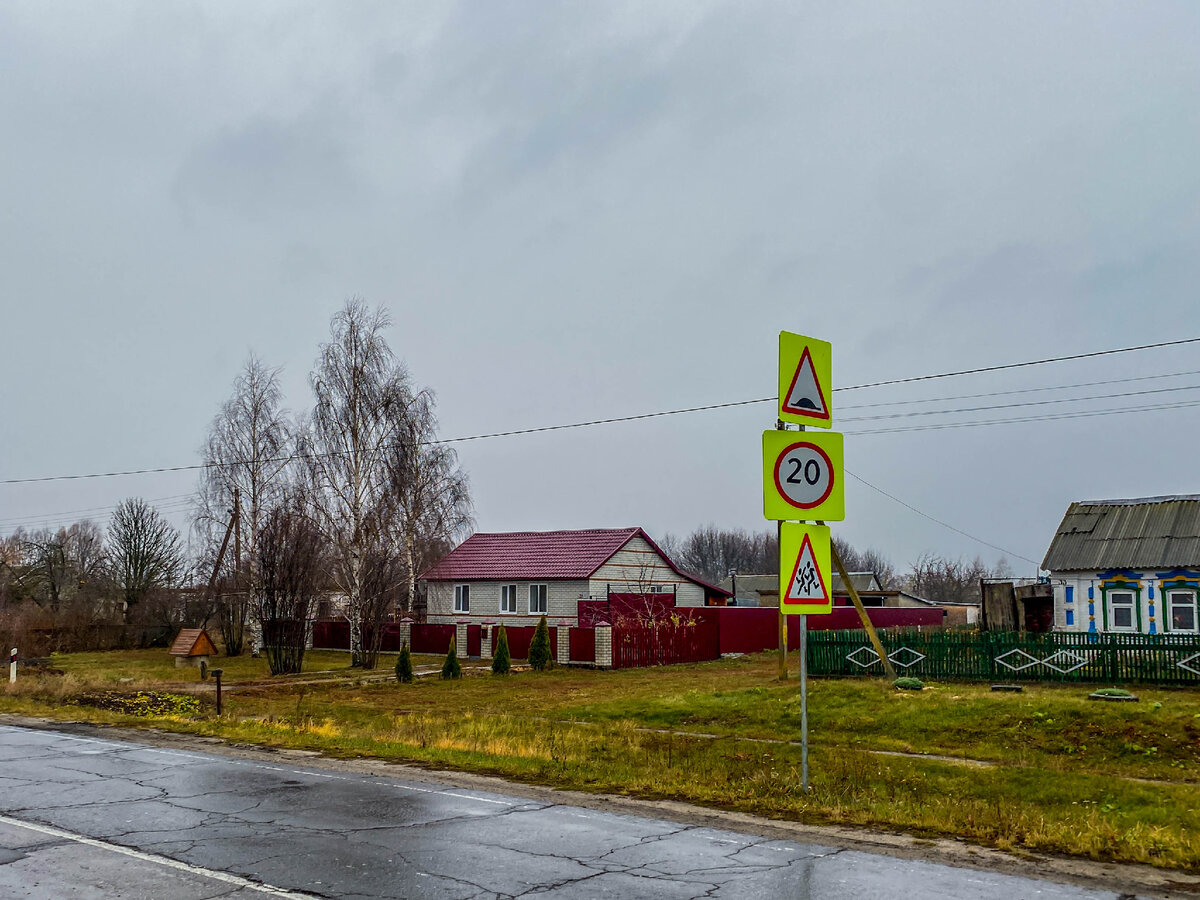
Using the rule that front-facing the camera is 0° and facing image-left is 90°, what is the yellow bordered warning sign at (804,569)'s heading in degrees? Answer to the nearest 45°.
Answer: approximately 315°

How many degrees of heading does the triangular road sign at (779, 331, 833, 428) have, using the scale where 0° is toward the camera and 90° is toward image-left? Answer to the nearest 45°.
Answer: approximately 315°

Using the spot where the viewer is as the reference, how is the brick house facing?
facing the viewer and to the left of the viewer

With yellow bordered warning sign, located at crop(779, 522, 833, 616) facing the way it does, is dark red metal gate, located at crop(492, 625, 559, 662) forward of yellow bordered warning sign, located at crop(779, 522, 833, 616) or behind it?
behind

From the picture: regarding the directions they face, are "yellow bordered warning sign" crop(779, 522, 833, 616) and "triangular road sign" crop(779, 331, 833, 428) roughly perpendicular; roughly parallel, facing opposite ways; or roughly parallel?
roughly parallel

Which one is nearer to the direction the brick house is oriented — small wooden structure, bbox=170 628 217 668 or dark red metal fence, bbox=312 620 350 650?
the small wooden structure

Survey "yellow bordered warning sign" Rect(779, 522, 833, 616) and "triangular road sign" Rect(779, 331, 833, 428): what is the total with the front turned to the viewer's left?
0

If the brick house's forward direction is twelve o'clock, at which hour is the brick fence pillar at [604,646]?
The brick fence pillar is roughly at 10 o'clock from the brick house.
